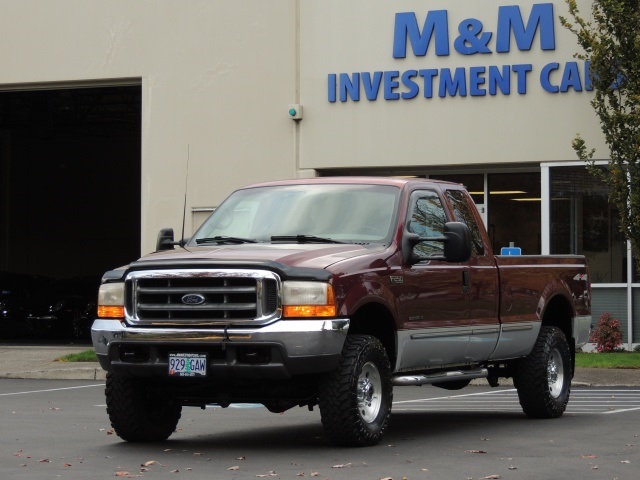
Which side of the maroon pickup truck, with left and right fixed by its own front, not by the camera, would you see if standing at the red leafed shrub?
back

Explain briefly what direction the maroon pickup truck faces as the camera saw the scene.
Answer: facing the viewer and to the left of the viewer
